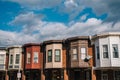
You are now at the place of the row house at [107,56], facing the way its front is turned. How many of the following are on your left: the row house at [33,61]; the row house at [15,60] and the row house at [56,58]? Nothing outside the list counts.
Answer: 0

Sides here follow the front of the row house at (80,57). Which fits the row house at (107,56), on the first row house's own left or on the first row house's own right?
on the first row house's own left

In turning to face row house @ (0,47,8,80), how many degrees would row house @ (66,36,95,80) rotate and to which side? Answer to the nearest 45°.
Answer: approximately 90° to its right

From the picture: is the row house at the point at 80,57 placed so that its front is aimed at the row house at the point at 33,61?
no

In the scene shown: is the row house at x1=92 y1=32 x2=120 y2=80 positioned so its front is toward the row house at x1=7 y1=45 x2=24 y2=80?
no

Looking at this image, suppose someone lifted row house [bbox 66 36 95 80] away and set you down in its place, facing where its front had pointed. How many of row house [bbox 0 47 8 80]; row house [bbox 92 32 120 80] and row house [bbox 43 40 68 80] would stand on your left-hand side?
1

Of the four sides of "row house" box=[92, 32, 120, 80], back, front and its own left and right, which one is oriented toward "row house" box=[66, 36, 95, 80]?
right

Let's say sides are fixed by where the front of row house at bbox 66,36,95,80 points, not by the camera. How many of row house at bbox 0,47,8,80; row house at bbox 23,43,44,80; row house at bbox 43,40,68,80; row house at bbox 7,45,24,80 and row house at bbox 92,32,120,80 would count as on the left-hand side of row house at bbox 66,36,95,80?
1

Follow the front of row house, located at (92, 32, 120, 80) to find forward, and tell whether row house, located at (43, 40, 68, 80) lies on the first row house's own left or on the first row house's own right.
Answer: on the first row house's own right

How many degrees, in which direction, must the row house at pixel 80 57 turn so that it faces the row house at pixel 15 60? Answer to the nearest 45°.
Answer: approximately 90° to its right

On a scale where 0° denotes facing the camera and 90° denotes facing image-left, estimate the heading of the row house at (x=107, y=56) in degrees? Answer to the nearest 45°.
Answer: approximately 45°

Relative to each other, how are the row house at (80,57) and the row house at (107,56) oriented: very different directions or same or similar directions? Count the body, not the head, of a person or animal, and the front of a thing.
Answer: same or similar directions

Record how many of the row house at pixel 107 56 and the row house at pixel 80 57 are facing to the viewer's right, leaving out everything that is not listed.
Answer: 0

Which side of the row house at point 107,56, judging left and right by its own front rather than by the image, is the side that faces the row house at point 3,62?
right
